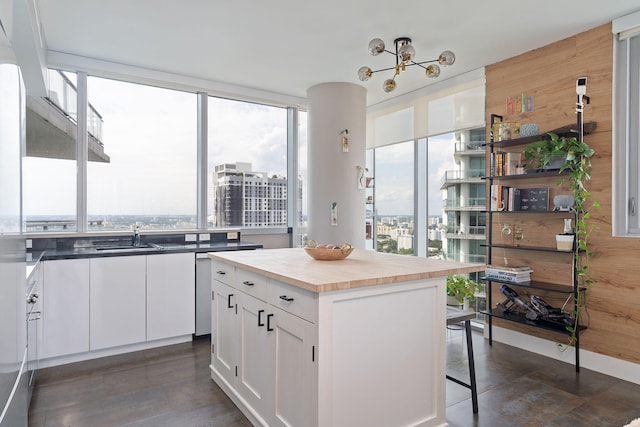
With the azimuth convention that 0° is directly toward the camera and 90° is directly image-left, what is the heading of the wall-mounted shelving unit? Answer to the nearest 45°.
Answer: approximately 45°

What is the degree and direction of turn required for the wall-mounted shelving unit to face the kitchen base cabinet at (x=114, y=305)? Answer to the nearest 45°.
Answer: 0° — it already faces it

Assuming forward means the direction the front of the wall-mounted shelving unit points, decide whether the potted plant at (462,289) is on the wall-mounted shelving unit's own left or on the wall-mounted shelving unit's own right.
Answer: on the wall-mounted shelving unit's own right

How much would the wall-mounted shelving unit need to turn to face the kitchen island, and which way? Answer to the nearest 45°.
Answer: approximately 45° to its left

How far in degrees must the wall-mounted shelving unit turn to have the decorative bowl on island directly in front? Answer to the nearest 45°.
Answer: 0° — it already faces it

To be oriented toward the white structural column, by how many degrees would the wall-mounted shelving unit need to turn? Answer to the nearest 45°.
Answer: approximately 45° to its right
